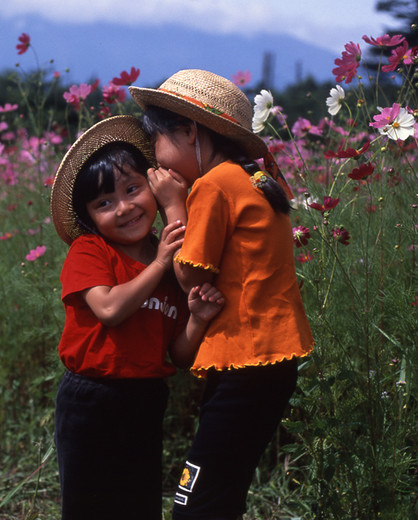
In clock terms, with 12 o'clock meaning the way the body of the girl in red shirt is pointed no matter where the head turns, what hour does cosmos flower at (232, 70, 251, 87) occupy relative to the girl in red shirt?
The cosmos flower is roughly at 8 o'clock from the girl in red shirt.

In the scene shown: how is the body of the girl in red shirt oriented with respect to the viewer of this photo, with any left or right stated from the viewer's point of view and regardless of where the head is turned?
facing the viewer and to the right of the viewer

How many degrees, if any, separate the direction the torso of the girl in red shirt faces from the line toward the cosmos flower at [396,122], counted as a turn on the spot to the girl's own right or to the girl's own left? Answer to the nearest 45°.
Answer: approximately 90° to the girl's own left

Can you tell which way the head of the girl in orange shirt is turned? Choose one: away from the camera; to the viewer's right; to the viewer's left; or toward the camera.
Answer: to the viewer's left

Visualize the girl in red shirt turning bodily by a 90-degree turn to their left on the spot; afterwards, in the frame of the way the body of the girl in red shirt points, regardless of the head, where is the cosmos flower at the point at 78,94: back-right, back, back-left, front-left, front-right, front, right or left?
front-left

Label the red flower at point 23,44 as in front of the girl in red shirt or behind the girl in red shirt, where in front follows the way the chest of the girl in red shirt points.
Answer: behind

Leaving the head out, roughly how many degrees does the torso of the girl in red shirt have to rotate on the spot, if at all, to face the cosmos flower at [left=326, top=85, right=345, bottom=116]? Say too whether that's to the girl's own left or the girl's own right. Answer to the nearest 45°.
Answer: approximately 90° to the girl's own left

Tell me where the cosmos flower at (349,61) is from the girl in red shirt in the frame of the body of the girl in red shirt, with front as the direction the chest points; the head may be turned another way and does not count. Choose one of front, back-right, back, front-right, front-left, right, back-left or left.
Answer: left

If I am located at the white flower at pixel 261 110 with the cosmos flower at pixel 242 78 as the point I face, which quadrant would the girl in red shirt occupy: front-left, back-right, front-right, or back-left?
back-left

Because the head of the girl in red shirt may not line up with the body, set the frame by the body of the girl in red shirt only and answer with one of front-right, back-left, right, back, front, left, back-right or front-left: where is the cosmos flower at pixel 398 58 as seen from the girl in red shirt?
left

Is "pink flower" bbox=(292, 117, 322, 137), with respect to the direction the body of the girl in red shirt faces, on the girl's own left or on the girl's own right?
on the girl's own left

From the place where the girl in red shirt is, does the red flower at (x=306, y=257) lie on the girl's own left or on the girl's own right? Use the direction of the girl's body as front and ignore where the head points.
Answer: on the girl's own left
